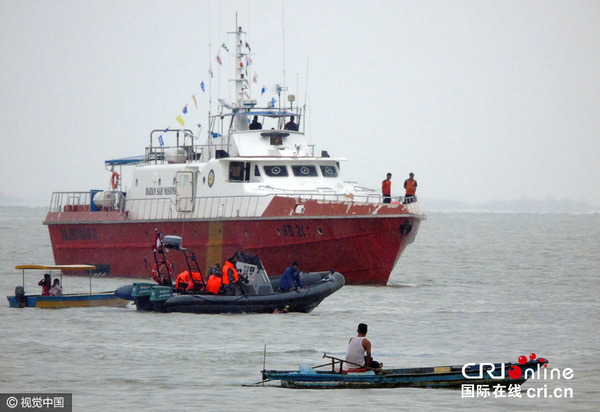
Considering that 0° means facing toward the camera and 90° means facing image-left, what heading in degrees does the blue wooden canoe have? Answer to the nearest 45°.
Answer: approximately 270°

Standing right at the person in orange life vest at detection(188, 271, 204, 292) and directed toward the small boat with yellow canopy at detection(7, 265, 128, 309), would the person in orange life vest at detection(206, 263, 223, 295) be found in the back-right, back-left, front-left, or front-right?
back-left

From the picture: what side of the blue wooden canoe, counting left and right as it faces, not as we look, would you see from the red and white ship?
left

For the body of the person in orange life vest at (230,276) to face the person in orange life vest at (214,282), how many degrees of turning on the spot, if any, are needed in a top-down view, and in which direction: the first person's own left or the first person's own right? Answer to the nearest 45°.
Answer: approximately 135° to the first person's own left

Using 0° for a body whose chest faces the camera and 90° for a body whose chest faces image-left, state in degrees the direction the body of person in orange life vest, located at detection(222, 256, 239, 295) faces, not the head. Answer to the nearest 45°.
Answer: approximately 270°

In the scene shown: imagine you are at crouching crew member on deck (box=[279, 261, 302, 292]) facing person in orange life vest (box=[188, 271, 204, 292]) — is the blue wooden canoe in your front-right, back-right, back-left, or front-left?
back-left
